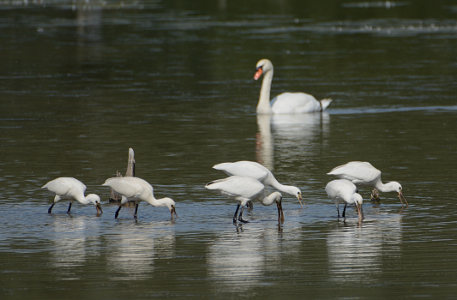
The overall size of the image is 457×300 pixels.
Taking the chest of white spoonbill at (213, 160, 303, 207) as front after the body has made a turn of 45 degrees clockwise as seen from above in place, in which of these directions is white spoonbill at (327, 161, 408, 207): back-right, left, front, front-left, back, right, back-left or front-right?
front-left

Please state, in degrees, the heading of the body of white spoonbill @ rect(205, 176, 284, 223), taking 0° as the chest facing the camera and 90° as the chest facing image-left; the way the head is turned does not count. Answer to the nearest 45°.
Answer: approximately 270°

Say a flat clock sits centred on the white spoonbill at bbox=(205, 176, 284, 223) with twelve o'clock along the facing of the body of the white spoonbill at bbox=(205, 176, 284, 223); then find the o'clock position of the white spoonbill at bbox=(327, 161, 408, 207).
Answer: the white spoonbill at bbox=(327, 161, 408, 207) is roughly at 11 o'clock from the white spoonbill at bbox=(205, 176, 284, 223).

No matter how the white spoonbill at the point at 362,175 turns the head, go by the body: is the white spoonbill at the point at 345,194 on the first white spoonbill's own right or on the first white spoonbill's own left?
on the first white spoonbill's own right

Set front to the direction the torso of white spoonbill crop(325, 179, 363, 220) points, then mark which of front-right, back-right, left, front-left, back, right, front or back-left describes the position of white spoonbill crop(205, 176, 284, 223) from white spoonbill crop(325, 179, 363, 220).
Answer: back-right

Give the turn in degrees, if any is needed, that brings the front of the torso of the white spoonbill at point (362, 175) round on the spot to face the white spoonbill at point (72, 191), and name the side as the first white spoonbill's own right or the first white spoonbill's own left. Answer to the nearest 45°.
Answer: approximately 180°

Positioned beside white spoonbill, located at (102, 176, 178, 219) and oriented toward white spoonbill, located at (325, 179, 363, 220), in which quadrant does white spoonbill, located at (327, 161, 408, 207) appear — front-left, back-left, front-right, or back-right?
front-left

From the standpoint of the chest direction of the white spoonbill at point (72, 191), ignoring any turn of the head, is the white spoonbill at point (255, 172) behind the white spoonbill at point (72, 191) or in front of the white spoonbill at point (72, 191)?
in front

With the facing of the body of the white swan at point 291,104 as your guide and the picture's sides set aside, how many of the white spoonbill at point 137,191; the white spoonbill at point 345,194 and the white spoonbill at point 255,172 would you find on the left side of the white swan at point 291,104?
3

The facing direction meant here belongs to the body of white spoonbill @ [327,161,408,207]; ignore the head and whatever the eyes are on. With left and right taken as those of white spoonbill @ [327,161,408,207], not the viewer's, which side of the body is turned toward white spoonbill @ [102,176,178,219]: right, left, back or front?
back

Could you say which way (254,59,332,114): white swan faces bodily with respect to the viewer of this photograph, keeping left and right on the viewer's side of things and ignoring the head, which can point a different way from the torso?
facing to the left of the viewer

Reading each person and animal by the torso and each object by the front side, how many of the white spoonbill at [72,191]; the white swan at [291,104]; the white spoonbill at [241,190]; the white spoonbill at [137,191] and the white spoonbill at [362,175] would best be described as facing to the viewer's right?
4

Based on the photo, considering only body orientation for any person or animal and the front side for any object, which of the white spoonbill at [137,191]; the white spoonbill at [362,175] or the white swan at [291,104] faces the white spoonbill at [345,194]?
the white spoonbill at [137,191]

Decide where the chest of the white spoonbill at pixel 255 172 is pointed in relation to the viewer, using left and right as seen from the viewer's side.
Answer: facing to the right of the viewer

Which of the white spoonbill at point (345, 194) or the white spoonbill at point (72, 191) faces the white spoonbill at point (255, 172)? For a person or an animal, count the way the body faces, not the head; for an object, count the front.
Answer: the white spoonbill at point (72, 191)

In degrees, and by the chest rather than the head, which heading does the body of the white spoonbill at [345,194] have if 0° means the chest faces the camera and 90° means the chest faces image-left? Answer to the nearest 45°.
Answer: approximately 315°

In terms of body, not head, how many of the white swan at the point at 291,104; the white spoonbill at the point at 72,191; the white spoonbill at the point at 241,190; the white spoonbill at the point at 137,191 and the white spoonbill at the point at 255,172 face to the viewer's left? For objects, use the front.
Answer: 1

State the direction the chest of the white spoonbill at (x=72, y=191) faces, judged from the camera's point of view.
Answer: to the viewer's right

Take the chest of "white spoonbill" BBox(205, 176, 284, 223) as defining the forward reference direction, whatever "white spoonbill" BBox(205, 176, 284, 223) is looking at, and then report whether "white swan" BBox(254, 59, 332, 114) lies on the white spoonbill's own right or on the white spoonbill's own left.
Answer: on the white spoonbill's own left

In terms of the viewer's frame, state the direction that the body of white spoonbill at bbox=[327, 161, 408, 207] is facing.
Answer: to the viewer's right

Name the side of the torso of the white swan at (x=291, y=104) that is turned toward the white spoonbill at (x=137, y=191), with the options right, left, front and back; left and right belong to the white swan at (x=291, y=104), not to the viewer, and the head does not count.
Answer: left
